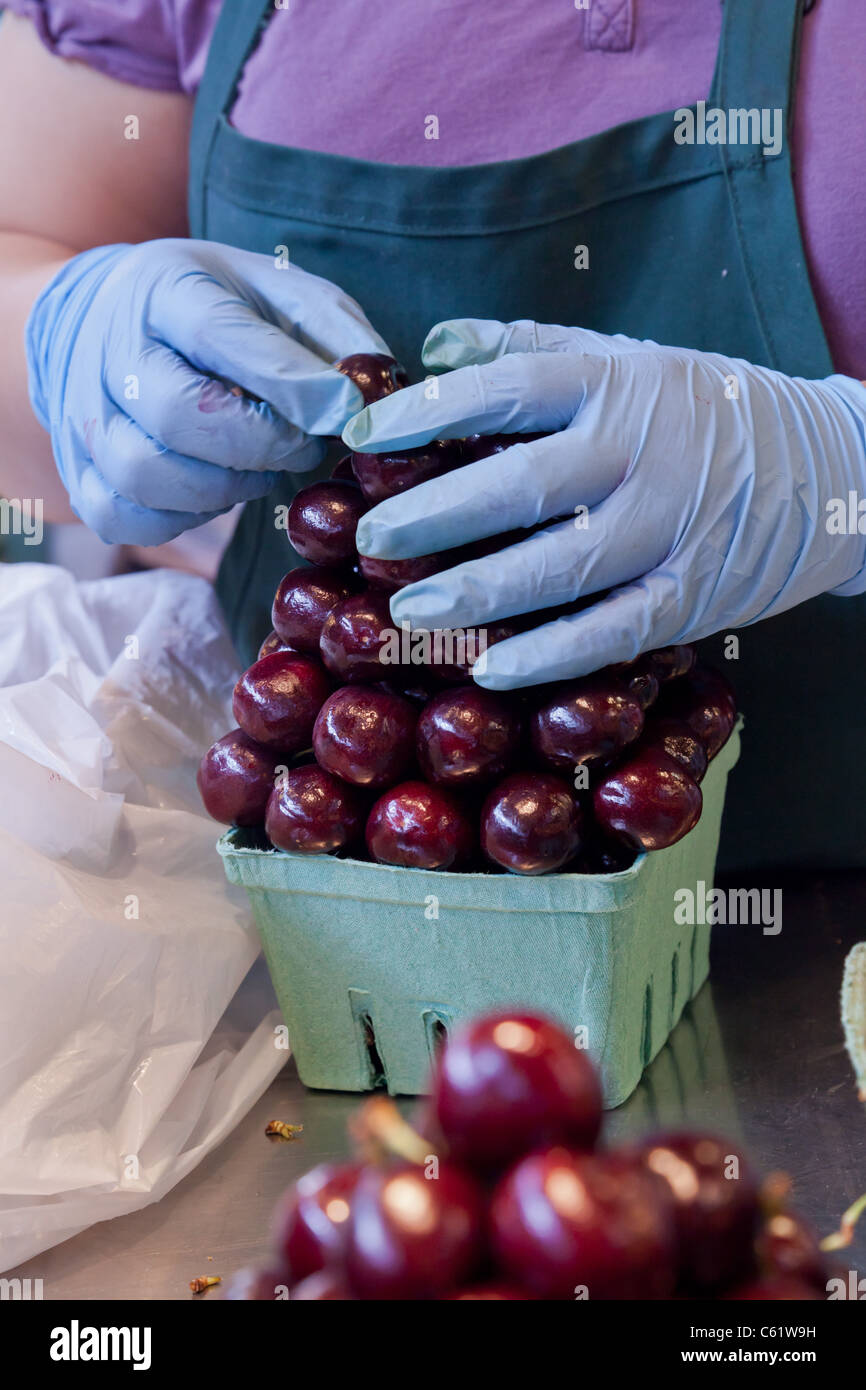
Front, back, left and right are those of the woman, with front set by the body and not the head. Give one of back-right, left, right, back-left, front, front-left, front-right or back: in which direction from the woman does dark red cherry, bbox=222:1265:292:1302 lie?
front

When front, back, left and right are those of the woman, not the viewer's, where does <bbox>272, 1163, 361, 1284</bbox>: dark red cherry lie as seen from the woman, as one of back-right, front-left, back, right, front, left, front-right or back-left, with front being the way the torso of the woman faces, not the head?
front

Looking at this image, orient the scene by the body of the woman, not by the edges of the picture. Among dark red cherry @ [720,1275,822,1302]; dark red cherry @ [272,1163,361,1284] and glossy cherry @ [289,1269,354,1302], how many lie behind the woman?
0

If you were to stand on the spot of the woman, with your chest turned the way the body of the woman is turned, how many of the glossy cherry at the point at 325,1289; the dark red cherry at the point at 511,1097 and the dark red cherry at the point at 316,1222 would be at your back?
0

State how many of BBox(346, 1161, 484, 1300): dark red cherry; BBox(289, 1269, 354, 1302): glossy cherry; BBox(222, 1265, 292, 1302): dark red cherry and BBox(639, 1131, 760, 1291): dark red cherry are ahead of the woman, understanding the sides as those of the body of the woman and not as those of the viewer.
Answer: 4

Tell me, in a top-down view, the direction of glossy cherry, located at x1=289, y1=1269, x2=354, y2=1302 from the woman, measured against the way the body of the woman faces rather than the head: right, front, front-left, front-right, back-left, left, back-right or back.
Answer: front

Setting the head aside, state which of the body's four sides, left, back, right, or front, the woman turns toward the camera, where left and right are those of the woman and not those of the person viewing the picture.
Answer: front

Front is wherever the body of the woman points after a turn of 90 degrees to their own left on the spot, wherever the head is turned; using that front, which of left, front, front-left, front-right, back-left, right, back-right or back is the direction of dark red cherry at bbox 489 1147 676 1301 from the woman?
right

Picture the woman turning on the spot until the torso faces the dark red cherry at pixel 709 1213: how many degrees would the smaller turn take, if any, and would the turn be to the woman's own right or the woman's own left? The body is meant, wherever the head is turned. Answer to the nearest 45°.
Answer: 0° — they already face it
